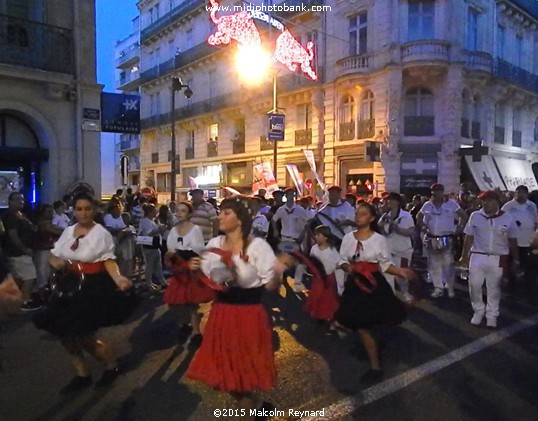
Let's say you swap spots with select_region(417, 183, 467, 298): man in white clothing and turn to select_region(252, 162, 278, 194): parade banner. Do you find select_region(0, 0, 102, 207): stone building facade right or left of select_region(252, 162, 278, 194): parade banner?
left

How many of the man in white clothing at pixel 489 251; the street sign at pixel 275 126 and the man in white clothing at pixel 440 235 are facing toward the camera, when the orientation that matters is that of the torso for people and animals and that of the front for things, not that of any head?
3

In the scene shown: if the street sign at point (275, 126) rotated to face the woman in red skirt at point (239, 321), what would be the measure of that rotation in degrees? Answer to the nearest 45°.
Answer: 0° — it already faces them

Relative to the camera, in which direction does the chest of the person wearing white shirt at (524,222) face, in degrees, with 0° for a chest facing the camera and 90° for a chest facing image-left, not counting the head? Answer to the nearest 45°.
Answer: approximately 0°

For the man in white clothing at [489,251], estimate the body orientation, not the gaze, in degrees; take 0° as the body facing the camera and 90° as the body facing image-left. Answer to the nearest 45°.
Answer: approximately 0°

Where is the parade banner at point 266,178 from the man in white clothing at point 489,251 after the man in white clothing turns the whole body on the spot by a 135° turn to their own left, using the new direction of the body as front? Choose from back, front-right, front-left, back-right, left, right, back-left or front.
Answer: left

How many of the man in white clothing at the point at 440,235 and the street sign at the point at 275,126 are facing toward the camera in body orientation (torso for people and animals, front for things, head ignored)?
2

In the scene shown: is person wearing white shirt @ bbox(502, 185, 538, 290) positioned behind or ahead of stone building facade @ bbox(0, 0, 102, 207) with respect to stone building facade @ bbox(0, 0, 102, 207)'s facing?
ahead

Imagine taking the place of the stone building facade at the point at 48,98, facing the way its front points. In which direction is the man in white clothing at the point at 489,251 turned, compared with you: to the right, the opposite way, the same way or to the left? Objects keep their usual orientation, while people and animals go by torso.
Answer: to the right

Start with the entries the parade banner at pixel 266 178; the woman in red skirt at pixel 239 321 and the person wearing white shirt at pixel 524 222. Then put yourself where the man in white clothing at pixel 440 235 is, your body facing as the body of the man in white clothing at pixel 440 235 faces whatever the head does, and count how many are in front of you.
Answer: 1

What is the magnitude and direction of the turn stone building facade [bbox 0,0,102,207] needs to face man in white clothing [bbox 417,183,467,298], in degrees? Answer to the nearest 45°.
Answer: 0° — it already faces them

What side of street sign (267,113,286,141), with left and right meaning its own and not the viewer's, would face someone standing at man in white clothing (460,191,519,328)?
front
